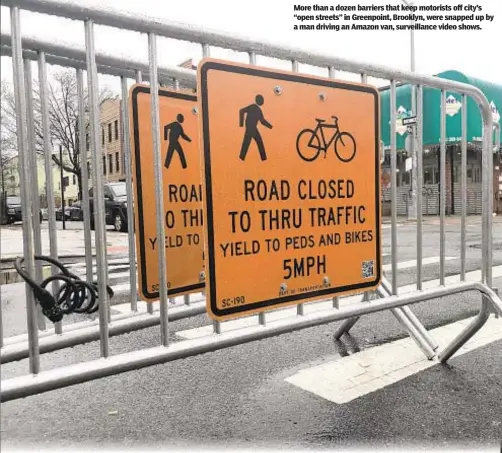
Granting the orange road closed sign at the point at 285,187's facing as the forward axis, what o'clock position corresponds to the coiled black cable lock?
The coiled black cable lock is roughly at 4 o'clock from the orange road closed sign.

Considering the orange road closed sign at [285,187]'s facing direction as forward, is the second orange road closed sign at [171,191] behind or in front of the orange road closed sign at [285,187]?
behind

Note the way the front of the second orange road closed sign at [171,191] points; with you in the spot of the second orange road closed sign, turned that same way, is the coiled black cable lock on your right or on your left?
on your right

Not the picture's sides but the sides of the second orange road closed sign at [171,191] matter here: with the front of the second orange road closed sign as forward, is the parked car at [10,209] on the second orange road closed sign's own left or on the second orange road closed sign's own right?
on the second orange road closed sign's own right

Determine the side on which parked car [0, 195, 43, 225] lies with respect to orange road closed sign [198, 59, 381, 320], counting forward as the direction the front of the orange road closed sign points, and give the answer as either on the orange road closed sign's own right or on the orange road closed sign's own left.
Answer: on the orange road closed sign's own right

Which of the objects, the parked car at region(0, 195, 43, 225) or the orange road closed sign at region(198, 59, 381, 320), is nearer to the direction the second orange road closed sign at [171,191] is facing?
the orange road closed sign

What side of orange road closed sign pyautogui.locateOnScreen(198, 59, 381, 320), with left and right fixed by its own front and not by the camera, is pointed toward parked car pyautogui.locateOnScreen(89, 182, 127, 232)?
back

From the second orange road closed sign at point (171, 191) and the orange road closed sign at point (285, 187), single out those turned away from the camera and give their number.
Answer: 0

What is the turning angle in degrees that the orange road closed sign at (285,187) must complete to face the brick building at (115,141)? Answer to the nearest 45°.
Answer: approximately 180°

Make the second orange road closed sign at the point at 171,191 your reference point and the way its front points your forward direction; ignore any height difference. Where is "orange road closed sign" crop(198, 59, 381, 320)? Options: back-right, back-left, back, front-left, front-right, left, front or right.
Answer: front

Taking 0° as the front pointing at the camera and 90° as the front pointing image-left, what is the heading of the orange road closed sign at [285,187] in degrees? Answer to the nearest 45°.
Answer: approximately 315°

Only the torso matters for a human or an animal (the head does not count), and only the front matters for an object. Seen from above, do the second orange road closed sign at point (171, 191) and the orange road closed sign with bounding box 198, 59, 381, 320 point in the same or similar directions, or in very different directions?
same or similar directions
